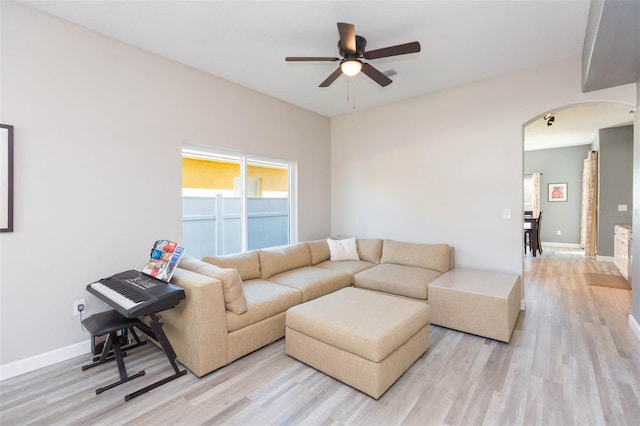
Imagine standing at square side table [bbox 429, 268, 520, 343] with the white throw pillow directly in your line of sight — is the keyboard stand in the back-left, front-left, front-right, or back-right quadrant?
front-left

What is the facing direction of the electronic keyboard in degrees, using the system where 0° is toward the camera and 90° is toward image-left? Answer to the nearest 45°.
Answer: approximately 45°

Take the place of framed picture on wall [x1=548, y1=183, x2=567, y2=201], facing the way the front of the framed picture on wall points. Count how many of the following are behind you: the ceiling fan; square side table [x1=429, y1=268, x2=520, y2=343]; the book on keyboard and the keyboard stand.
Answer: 0

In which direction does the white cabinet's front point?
to the viewer's left

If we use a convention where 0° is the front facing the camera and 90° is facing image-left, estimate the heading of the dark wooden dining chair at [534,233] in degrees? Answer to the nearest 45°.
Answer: approximately 90°

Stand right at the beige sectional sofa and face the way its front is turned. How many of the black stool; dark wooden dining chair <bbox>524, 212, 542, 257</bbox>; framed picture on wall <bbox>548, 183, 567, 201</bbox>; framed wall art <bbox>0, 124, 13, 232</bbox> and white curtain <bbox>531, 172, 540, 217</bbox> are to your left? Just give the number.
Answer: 3

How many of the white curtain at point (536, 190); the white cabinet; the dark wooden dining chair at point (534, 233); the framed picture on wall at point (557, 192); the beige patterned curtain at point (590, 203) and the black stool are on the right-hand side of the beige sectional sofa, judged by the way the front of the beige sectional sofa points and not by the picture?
1

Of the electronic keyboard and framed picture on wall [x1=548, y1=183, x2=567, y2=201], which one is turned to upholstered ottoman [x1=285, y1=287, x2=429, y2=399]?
the framed picture on wall

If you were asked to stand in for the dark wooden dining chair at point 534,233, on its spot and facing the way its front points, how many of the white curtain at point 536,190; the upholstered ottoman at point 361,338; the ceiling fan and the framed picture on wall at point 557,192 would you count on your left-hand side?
2

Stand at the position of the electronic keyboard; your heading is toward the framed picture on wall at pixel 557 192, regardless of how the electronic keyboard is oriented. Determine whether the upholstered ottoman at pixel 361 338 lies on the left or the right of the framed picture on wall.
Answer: right

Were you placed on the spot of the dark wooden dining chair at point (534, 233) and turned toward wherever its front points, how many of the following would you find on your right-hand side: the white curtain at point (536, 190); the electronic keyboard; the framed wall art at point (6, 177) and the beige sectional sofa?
1

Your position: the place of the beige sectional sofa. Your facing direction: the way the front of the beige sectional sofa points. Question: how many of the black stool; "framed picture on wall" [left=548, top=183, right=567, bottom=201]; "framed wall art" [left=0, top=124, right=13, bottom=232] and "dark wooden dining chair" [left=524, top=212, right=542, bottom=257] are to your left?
2

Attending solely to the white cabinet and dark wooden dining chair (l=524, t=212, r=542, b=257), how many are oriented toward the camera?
0

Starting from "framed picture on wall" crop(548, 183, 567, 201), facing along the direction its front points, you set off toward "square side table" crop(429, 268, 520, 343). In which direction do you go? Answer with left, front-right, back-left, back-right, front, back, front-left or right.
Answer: front

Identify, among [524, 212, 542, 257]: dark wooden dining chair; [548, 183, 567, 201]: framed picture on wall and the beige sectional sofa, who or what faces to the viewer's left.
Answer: the dark wooden dining chair

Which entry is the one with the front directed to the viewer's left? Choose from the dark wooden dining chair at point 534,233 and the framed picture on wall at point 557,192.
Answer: the dark wooden dining chair

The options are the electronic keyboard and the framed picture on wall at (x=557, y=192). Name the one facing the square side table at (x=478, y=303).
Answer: the framed picture on wall

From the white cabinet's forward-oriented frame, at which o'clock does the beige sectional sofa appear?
The beige sectional sofa is roughly at 10 o'clock from the white cabinet.
